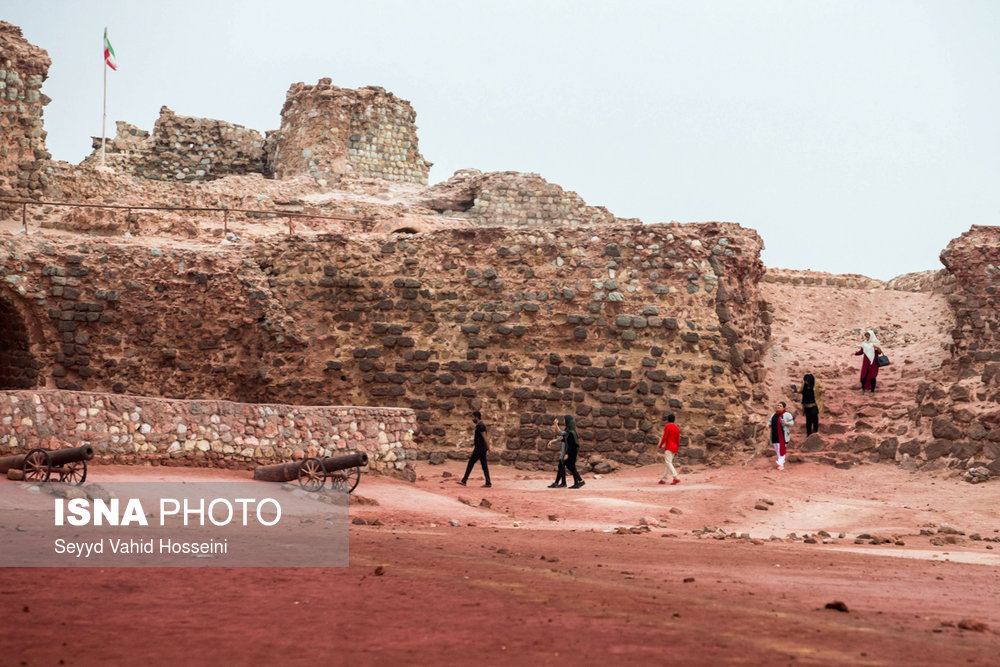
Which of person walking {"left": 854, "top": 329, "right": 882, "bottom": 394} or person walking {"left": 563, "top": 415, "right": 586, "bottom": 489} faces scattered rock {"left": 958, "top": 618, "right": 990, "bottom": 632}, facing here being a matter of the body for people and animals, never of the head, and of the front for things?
person walking {"left": 854, "top": 329, "right": 882, "bottom": 394}

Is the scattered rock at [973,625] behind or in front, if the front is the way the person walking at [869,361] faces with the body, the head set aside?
in front

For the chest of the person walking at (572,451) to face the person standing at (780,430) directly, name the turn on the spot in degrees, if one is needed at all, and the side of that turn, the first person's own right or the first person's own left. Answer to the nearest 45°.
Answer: approximately 180°

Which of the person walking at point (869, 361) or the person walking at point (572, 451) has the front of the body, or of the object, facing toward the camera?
the person walking at point (869, 361)

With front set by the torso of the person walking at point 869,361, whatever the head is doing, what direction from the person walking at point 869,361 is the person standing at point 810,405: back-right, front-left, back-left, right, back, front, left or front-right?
front-right

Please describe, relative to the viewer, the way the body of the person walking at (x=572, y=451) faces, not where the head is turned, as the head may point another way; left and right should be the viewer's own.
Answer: facing to the left of the viewer

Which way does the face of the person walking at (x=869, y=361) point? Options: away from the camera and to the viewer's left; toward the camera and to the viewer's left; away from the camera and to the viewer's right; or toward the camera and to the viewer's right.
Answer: toward the camera and to the viewer's left

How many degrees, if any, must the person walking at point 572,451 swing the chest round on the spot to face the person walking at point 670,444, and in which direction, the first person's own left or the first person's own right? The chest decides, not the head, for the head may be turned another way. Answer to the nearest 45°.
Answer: approximately 180°

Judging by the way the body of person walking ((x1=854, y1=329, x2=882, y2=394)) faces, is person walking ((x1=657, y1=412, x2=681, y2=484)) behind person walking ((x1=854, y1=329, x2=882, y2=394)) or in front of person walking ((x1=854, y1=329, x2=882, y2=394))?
in front

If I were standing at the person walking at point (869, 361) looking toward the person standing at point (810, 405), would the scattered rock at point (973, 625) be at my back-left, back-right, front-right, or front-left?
front-left

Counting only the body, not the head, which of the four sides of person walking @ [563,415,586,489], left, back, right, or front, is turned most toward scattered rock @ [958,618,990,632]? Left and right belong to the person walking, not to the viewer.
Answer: left

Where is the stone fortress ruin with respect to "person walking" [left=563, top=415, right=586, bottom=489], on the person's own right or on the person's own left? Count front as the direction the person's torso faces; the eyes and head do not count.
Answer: on the person's own right

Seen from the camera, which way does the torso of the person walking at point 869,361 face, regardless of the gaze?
toward the camera

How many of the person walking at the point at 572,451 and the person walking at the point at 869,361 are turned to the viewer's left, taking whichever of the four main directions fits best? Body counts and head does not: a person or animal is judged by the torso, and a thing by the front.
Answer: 1

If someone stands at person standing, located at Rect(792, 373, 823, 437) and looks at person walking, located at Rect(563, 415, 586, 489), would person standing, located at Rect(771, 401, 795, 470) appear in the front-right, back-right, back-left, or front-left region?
front-left
